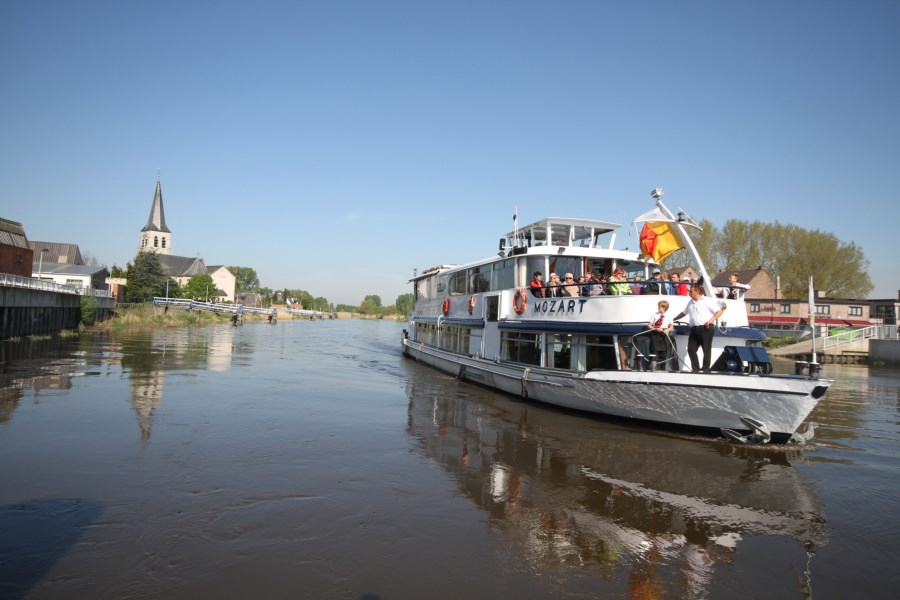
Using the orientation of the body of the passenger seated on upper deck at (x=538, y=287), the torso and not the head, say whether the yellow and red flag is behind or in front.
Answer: in front

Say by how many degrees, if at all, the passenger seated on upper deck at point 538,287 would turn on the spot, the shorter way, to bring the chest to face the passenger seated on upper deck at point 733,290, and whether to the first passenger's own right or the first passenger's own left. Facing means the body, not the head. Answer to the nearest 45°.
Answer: approximately 45° to the first passenger's own left

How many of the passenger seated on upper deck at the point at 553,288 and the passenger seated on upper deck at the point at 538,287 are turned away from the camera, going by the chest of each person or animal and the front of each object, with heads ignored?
0

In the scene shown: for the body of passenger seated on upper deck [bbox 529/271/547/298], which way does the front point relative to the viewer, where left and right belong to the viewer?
facing the viewer and to the right of the viewer

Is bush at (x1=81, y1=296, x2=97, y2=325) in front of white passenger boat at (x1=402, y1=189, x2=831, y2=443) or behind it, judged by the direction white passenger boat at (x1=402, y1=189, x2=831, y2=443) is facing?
behind

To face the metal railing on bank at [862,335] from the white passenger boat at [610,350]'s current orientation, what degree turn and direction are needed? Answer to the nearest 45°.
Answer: approximately 90° to its left

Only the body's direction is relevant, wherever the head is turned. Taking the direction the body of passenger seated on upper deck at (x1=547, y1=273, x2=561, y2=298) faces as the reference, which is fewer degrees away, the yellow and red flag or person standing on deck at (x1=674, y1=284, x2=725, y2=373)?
the person standing on deck
